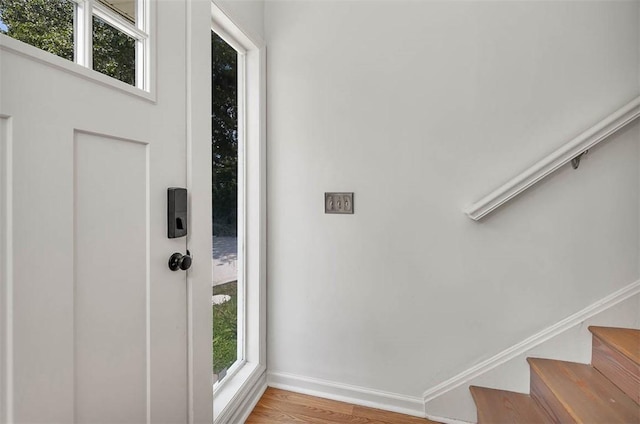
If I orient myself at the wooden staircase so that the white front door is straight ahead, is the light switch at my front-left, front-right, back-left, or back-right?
front-right

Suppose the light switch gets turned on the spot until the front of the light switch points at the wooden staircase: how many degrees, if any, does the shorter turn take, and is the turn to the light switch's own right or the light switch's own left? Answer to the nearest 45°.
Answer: approximately 90° to the light switch's own left

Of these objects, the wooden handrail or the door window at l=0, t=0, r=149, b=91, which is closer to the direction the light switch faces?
the door window

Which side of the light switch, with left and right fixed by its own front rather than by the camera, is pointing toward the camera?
front

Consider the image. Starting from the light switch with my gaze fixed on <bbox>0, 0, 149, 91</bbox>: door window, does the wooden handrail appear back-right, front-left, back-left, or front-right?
back-left

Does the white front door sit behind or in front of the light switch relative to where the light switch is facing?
in front

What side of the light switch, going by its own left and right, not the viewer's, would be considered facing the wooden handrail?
left

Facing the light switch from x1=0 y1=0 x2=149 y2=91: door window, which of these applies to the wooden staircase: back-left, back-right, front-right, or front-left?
front-right

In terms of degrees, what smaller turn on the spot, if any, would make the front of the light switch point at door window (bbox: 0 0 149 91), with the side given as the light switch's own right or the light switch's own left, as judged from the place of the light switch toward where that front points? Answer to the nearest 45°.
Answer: approximately 45° to the light switch's own right
